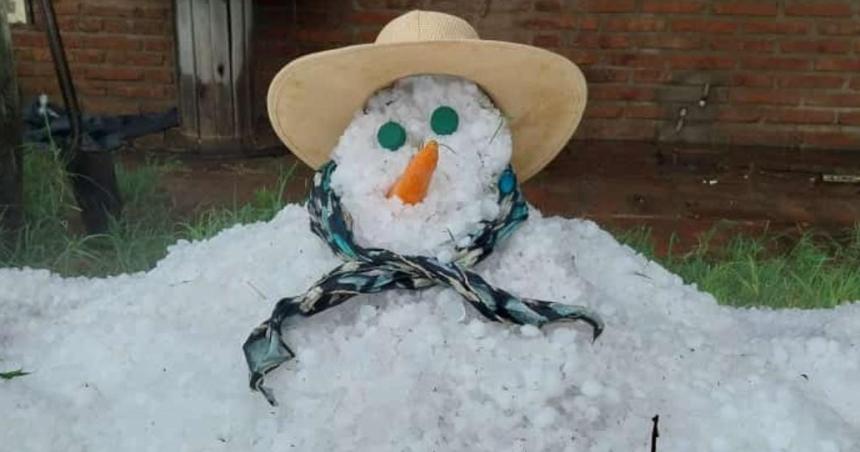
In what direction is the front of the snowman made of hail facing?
toward the camera

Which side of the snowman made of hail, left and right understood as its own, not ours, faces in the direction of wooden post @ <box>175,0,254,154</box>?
back

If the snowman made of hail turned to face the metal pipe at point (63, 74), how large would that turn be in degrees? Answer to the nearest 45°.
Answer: approximately 135° to its right

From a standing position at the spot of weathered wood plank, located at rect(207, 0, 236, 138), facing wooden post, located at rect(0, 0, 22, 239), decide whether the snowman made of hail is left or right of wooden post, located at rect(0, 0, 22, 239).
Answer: left

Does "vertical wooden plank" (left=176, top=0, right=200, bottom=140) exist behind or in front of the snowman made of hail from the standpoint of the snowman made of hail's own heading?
behind

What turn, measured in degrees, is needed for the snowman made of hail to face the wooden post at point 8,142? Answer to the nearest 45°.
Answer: approximately 135° to its right

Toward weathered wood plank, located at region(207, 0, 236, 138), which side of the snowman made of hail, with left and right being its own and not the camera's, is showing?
back

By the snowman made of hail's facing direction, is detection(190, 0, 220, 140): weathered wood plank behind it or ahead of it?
behind

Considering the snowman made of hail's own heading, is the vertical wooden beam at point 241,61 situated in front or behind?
behind
